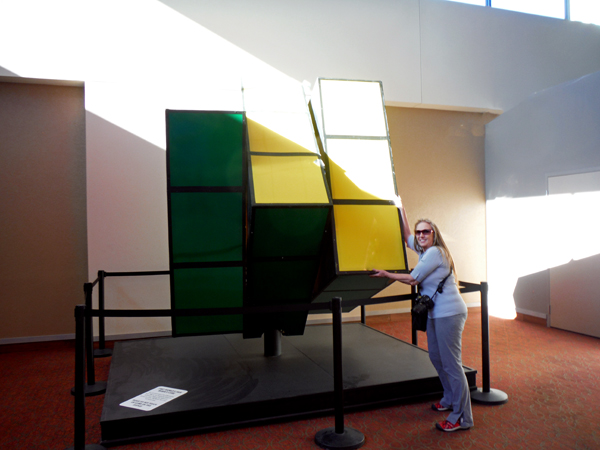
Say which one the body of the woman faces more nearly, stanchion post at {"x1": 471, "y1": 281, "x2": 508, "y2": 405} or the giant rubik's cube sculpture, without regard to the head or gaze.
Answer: the giant rubik's cube sculpture

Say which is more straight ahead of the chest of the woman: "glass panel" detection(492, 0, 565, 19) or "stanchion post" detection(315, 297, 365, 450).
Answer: the stanchion post

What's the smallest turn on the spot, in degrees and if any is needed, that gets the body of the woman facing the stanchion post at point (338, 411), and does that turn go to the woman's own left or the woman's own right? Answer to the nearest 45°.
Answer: approximately 45° to the woman's own left

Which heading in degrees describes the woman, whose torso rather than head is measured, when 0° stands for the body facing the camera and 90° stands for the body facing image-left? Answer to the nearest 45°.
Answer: approximately 90°

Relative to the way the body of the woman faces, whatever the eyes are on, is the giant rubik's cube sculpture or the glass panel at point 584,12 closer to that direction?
the giant rubik's cube sculpture

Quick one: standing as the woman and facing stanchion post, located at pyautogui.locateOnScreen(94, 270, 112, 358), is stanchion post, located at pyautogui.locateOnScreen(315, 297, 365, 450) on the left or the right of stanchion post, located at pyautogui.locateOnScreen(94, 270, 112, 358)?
left

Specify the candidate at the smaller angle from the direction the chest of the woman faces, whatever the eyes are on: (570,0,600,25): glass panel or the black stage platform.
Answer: the black stage platform
